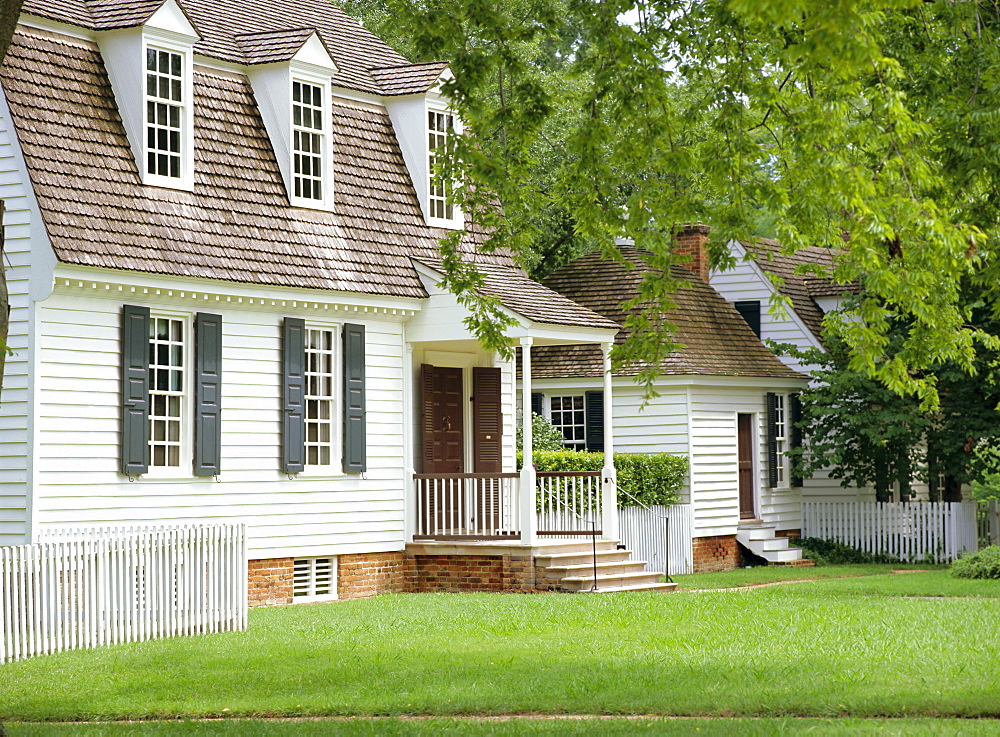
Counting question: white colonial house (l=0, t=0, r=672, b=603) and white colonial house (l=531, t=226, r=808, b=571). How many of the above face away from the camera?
0

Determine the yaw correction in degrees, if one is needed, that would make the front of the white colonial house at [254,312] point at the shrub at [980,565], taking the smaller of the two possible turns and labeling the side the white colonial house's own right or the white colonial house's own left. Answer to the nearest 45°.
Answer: approximately 45° to the white colonial house's own left

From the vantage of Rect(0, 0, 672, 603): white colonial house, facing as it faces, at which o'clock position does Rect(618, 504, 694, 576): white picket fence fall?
The white picket fence is roughly at 9 o'clock from the white colonial house.

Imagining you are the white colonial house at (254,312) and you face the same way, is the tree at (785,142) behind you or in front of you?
in front

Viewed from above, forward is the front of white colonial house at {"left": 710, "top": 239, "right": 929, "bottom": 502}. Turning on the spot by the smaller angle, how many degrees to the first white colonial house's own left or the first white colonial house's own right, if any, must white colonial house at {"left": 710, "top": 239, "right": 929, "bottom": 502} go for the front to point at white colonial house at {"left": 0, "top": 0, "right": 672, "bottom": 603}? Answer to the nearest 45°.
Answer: approximately 90° to the first white colonial house's own right

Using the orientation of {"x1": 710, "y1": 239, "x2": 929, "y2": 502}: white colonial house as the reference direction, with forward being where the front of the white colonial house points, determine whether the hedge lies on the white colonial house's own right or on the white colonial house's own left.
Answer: on the white colonial house's own right

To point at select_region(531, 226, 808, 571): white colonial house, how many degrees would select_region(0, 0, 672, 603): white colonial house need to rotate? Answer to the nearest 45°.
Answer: approximately 90° to its left

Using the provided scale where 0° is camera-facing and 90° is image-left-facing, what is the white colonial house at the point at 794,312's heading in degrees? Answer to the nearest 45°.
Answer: approximately 315°

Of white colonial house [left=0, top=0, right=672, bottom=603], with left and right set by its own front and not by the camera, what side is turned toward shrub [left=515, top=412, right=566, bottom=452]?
left

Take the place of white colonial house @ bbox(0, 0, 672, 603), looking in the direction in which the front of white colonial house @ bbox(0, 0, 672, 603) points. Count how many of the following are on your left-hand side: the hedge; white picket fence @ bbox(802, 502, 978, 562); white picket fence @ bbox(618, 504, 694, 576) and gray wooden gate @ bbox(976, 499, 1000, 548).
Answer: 4

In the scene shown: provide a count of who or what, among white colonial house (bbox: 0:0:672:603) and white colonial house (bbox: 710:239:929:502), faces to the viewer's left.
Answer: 0

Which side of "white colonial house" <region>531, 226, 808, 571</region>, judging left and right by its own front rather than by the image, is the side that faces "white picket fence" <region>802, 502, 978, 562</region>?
left
